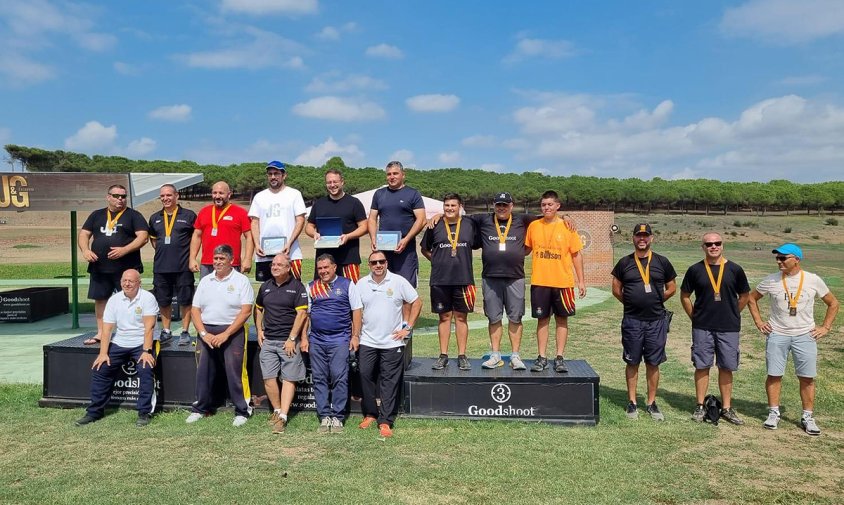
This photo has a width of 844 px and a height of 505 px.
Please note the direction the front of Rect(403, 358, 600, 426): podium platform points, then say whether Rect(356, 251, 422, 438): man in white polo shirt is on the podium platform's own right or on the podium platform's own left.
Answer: on the podium platform's own right

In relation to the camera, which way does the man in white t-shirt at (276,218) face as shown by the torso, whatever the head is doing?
toward the camera

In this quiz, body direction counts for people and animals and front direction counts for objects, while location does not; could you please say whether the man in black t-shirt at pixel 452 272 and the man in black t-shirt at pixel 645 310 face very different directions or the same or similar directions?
same or similar directions

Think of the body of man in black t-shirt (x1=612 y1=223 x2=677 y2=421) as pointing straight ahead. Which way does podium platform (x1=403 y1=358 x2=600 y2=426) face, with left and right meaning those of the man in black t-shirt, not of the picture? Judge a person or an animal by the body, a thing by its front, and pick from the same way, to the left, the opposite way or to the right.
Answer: the same way

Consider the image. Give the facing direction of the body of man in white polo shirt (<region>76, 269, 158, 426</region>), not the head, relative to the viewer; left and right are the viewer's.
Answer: facing the viewer

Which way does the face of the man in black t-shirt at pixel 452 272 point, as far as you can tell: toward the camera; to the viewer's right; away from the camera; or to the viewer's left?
toward the camera

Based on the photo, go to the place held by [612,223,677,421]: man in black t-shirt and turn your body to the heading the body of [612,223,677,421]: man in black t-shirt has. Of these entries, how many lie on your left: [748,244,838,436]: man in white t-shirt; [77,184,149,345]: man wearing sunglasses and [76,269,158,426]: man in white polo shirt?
1

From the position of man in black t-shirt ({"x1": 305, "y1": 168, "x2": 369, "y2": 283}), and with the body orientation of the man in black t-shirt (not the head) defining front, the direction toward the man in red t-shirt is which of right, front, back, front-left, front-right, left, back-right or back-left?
right

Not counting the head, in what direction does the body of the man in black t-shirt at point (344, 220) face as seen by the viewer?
toward the camera

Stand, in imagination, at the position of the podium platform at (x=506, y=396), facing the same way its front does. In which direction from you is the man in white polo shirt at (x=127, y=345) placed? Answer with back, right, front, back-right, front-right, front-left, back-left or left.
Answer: right

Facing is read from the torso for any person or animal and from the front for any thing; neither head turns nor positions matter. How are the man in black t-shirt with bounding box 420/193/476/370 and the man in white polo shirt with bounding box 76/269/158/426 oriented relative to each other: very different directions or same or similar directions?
same or similar directions

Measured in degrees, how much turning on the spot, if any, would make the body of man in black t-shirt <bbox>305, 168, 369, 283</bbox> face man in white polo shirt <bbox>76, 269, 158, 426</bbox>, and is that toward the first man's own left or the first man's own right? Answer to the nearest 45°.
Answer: approximately 90° to the first man's own right

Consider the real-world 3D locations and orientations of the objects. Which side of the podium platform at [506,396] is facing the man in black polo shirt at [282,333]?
right

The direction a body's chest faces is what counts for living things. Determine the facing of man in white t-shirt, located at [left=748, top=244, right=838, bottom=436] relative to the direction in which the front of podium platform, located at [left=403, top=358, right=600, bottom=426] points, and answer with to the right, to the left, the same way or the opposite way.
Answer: the same way

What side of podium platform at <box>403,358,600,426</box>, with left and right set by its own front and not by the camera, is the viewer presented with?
front

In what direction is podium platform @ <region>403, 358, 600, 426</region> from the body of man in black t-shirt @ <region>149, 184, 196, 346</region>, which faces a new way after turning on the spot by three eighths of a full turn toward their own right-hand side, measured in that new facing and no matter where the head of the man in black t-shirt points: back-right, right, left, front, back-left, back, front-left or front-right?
back

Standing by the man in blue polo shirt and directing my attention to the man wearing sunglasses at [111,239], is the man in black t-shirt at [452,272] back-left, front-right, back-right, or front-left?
back-right
